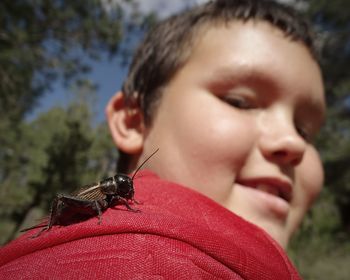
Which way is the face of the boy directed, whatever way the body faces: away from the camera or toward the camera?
toward the camera

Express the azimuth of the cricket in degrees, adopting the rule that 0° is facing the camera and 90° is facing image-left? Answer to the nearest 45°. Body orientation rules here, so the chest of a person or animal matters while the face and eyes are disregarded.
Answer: approximately 270°
